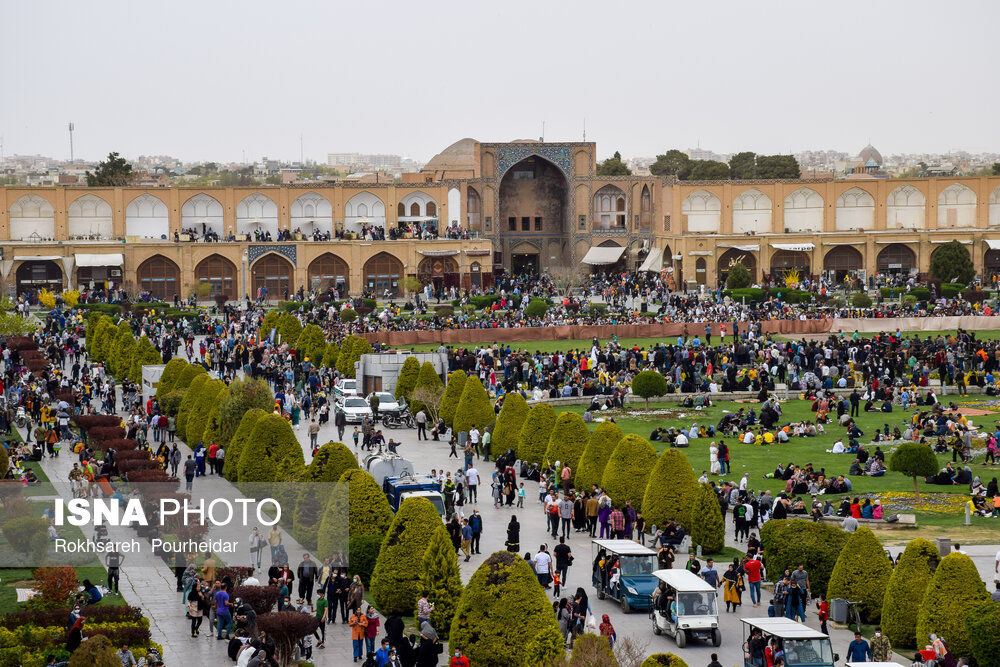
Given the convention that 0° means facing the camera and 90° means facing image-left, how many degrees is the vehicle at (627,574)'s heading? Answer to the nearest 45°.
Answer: approximately 315°

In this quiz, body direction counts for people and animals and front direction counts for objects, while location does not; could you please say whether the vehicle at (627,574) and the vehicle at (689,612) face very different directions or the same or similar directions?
same or similar directions

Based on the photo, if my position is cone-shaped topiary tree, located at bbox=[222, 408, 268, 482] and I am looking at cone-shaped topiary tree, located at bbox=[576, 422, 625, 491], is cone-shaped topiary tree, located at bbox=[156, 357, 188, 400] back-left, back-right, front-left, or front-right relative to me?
back-left

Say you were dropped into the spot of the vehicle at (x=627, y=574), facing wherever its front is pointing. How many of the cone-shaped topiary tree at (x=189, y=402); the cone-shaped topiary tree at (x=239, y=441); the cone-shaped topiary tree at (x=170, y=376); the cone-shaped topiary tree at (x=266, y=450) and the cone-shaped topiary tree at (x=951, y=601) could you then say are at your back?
4

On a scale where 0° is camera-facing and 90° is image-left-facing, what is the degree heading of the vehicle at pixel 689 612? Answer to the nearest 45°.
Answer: approximately 315°

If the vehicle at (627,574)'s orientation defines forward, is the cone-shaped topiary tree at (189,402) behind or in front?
behind

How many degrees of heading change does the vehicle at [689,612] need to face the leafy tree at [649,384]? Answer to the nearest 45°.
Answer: approximately 135° to its left

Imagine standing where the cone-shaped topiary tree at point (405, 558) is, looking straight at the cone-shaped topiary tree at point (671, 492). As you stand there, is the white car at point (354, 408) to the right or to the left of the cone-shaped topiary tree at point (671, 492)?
left

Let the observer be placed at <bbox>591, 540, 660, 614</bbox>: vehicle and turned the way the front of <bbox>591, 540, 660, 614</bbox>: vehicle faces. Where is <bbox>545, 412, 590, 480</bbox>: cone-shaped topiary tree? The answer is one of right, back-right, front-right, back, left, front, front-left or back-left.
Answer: back-left

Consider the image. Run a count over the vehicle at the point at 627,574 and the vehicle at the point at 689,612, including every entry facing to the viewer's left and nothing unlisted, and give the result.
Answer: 0

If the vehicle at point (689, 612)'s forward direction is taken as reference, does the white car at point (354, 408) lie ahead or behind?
behind

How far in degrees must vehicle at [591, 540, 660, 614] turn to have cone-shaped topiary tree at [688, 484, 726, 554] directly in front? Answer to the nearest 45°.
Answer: approximately 90° to its left

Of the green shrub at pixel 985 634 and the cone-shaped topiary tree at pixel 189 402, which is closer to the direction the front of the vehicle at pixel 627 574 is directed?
the green shrub

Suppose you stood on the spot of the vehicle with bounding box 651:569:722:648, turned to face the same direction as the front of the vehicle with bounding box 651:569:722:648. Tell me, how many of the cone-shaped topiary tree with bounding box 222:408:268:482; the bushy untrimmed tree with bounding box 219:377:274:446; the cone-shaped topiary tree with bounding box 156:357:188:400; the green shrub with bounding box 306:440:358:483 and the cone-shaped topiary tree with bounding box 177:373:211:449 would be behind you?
5

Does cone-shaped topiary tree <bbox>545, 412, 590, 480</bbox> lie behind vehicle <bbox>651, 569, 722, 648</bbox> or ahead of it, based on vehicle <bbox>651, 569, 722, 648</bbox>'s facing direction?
behind
